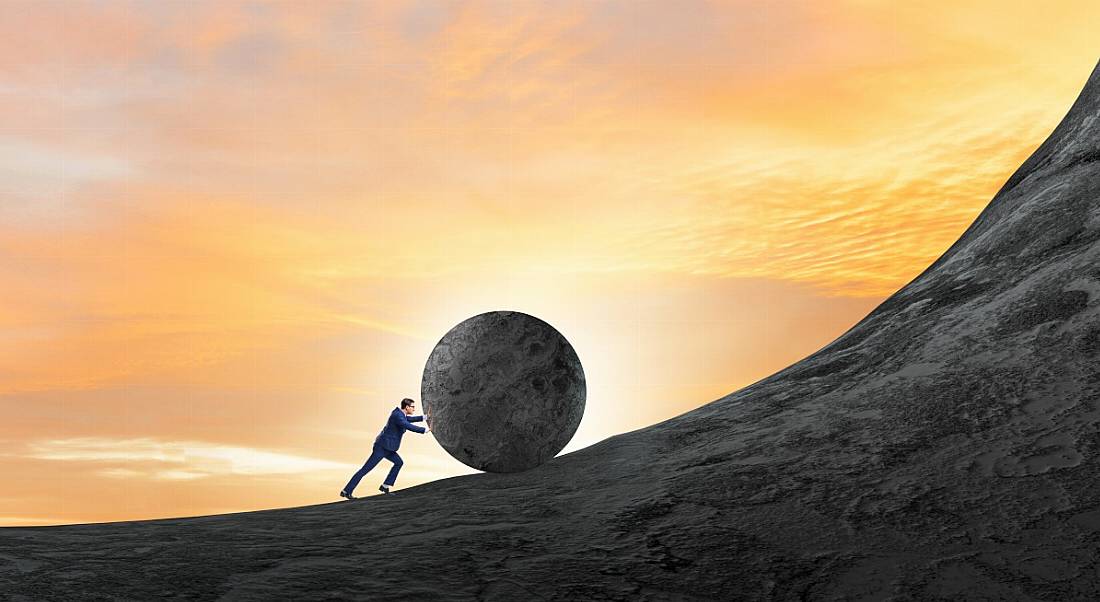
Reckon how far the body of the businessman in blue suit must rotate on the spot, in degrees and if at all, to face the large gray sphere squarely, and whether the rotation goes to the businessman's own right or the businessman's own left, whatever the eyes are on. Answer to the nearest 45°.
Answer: approximately 45° to the businessman's own right

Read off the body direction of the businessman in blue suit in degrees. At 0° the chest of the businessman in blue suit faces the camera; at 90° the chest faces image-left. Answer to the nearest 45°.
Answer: approximately 270°
